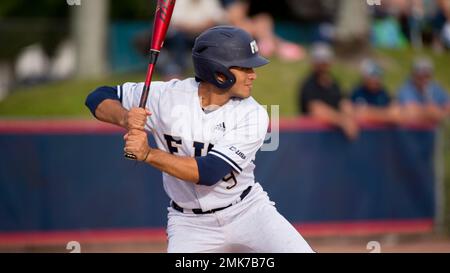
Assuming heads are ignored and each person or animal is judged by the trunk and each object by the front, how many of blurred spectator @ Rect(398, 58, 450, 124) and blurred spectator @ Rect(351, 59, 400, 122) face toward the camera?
2

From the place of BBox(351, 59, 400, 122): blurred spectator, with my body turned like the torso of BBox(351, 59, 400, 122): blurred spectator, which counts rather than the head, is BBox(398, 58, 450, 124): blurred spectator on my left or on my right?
on my left

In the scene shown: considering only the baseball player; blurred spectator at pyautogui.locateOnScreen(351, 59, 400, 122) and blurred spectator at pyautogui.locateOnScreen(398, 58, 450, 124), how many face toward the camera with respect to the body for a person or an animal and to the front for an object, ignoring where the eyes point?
3

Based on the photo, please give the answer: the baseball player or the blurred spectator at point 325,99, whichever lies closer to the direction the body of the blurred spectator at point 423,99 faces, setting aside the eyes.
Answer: the baseball player

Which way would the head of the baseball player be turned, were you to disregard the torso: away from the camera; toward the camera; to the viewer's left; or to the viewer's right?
to the viewer's right

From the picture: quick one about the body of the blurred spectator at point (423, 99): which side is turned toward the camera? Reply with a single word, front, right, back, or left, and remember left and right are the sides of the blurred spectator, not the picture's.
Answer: front

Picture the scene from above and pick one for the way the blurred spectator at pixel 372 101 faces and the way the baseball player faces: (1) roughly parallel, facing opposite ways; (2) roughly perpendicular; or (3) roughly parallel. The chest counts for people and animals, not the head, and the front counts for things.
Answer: roughly parallel

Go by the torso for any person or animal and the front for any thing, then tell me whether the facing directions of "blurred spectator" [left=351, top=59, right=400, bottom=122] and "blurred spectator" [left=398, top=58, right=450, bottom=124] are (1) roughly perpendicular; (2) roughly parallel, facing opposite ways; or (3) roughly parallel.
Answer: roughly parallel

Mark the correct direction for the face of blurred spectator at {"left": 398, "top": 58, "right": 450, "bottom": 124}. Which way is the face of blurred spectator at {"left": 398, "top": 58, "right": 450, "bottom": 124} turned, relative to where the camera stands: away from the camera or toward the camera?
toward the camera
